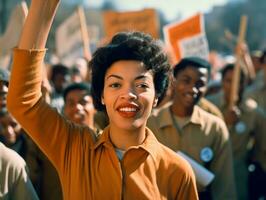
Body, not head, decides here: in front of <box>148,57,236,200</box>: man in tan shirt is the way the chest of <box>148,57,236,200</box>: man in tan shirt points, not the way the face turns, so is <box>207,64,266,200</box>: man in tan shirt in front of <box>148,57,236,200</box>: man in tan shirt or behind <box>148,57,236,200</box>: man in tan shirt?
behind

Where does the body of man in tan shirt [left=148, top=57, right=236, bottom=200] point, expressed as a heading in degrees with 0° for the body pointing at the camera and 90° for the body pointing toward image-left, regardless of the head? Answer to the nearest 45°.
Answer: approximately 0°
